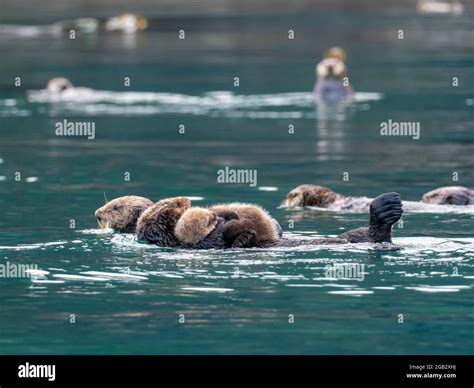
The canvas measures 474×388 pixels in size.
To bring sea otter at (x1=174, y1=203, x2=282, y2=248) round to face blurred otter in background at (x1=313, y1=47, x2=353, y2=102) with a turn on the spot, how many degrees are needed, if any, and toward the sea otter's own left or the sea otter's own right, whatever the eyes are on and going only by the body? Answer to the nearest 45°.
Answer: approximately 90° to the sea otter's own right

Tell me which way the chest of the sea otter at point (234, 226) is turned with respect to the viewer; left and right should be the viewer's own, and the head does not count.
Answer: facing to the left of the viewer

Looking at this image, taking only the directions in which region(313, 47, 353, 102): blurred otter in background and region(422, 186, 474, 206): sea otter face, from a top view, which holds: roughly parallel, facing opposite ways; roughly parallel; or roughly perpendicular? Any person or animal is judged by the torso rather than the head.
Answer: roughly perpendicular

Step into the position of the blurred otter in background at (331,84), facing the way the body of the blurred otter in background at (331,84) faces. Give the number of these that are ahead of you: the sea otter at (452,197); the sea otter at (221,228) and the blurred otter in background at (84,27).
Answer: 2

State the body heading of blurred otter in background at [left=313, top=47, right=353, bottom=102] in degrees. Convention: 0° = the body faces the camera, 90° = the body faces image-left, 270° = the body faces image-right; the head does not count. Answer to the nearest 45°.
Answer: approximately 0°
